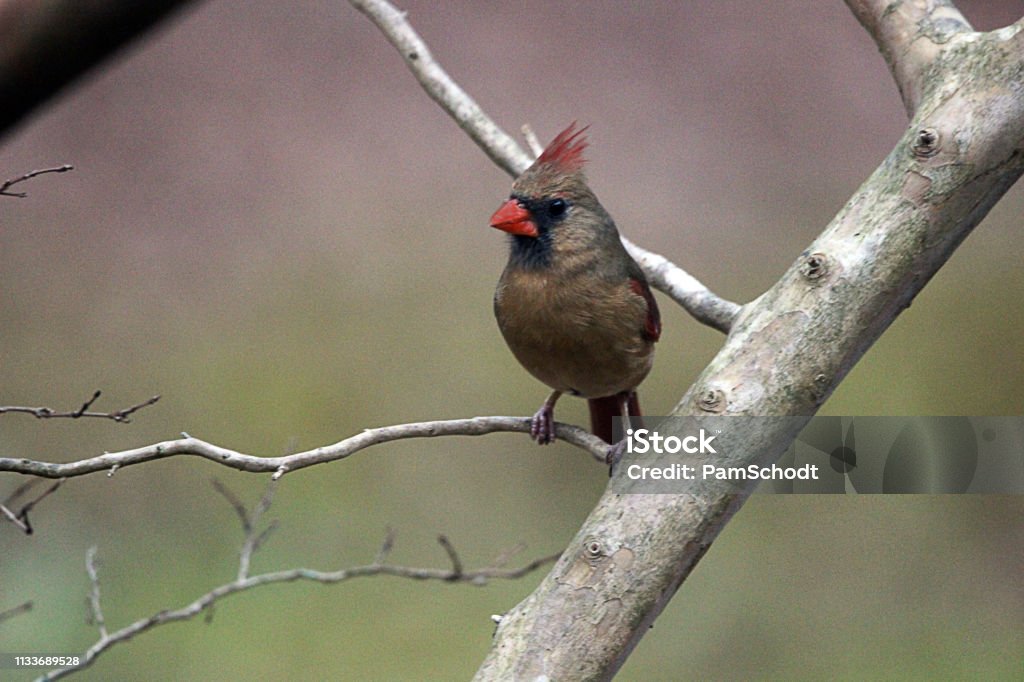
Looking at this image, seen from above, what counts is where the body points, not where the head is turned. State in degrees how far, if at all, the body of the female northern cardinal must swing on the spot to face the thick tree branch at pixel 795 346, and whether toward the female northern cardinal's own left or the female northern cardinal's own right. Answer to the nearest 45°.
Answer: approximately 90° to the female northern cardinal's own left

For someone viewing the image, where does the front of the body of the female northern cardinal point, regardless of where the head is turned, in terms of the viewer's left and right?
facing the viewer and to the left of the viewer
